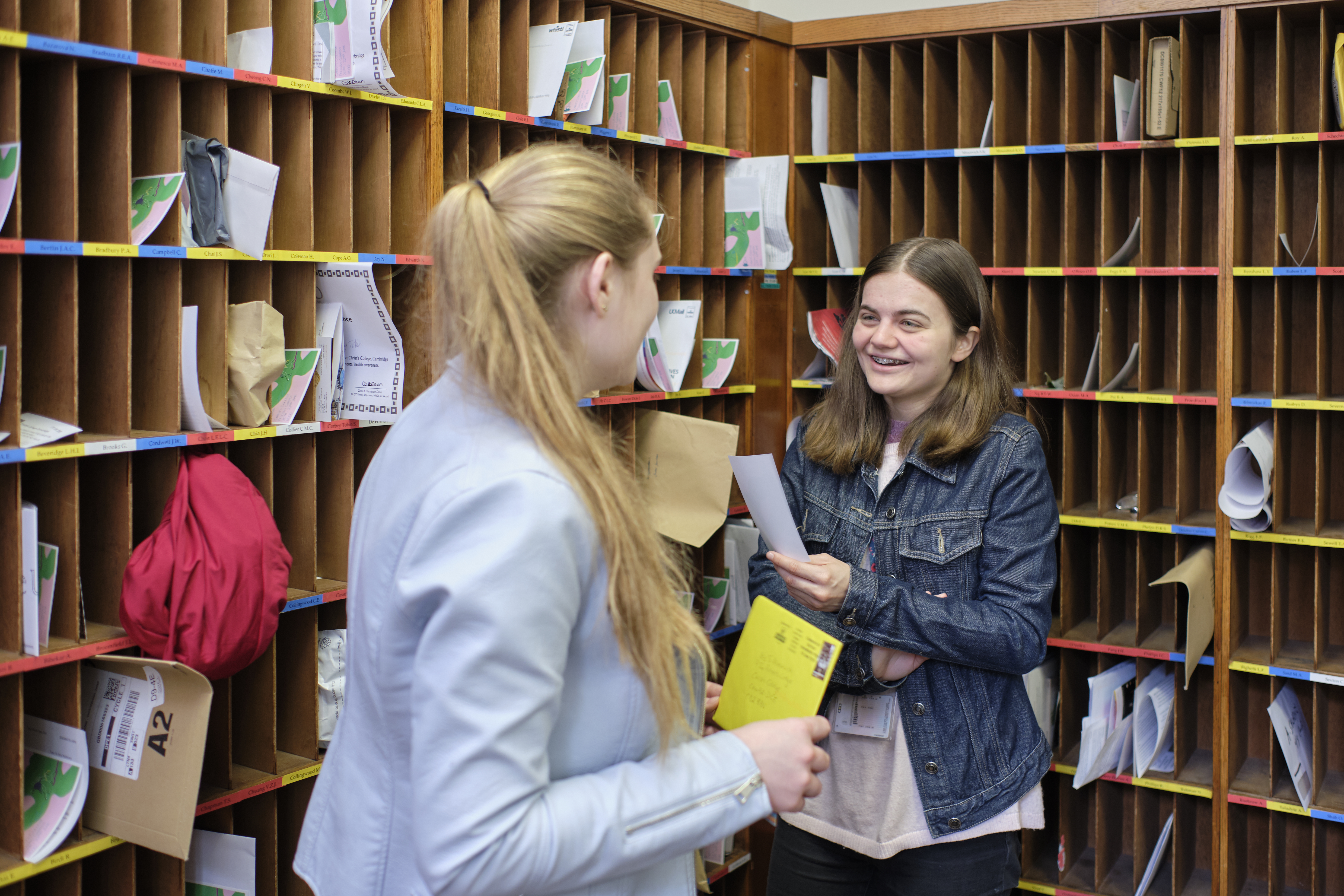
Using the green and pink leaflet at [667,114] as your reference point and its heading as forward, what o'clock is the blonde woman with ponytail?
The blonde woman with ponytail is roughly at 12 o'clock from the green and pink leaflet.

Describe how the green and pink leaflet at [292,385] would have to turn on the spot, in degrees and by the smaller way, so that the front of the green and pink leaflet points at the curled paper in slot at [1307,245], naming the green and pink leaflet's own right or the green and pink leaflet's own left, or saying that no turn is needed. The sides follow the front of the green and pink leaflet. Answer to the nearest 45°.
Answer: approximately 90° to the green and pink leaflet's own left

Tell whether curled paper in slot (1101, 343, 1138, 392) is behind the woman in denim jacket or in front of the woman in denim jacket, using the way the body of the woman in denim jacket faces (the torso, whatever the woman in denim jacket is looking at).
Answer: behind

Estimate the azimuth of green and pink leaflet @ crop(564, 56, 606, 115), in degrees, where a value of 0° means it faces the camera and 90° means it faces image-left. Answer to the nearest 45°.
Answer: approximately 0°

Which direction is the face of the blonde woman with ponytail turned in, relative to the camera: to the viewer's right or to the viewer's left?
to the viewer's right

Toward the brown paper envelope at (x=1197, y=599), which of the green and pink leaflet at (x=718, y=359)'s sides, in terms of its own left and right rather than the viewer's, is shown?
left
